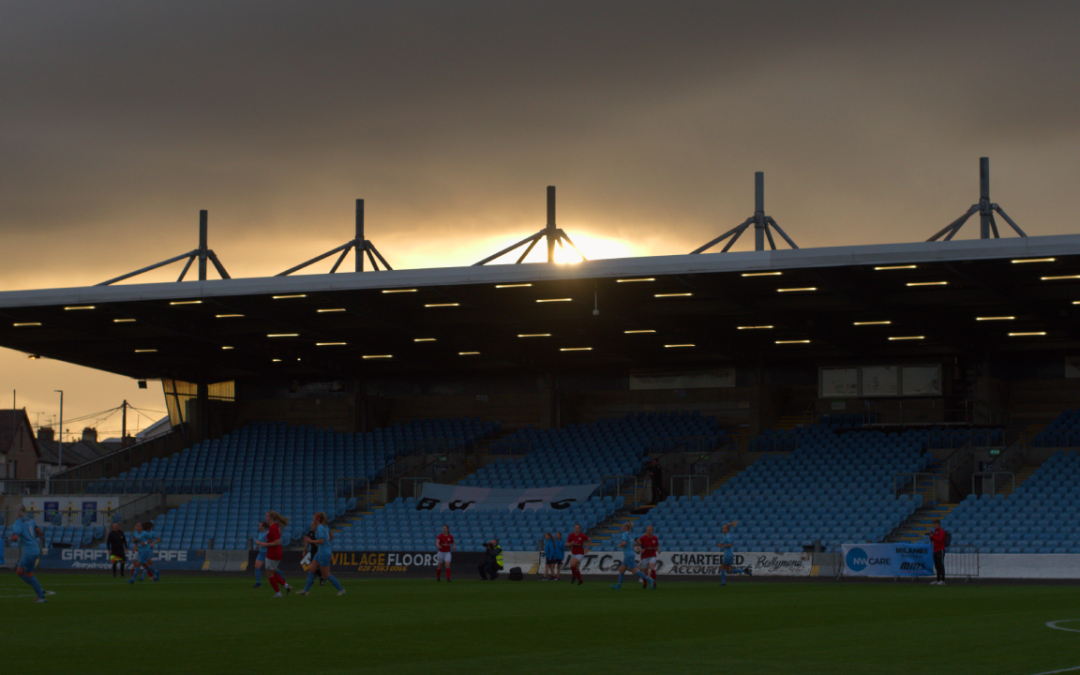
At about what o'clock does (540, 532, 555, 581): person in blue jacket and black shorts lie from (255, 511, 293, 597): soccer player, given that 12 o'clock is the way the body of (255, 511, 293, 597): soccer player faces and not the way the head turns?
(540, 532, 555, 581): person in blue jacket and black shorts is roughly at 4 o'clock from (255, 511, 293, 597): soccer player.

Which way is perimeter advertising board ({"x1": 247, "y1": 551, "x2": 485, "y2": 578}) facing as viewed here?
toward the camera

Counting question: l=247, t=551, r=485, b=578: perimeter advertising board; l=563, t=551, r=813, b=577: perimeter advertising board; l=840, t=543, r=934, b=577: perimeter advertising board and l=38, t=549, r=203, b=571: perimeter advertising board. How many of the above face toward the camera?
4

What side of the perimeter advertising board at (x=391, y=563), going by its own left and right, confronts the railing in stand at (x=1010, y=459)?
left

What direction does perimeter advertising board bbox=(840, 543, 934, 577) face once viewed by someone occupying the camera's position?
facing the viewer

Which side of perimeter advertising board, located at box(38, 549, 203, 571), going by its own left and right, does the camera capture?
front

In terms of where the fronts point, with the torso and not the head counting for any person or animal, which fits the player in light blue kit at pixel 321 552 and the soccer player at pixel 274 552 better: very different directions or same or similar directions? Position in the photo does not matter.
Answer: same or similar directions

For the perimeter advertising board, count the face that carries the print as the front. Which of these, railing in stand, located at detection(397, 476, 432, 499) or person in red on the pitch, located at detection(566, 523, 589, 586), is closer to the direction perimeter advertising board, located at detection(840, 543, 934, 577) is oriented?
the person in red on the pitch

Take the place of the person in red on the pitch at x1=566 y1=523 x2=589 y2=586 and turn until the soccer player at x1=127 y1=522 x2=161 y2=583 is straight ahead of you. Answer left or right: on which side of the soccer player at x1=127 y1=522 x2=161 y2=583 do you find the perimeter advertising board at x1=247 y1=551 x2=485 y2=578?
right

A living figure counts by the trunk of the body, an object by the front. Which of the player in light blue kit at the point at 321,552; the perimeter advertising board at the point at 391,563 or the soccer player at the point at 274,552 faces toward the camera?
the perimeter advertising board

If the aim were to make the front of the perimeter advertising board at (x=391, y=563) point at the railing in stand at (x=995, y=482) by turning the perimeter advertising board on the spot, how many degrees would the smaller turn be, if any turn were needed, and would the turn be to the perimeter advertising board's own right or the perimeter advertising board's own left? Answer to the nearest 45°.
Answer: approximately 90° to the perimeter advertising board's own left

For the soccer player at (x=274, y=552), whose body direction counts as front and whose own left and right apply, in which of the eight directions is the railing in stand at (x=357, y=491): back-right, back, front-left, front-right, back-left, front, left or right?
right

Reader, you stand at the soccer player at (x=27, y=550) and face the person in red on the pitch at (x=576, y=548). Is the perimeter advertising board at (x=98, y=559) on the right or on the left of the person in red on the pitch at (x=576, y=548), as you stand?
left
